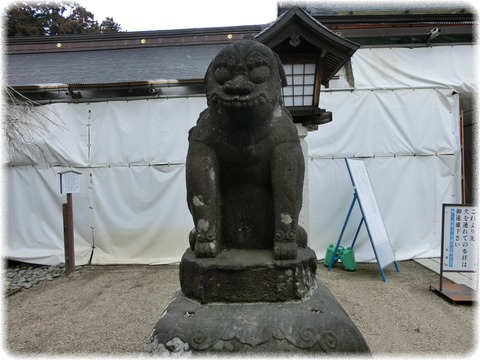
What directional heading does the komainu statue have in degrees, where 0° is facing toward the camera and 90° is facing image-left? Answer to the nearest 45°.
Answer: approximately 0°

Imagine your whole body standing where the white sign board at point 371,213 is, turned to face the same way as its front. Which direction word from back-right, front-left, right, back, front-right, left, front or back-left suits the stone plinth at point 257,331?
front-right

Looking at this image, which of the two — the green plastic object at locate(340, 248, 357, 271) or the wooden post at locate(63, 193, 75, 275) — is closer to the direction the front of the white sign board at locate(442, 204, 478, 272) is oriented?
the wooden post

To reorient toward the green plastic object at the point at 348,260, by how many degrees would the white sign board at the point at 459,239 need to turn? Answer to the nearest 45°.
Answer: approximately 90° to its right

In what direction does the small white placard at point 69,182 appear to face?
toward the camera

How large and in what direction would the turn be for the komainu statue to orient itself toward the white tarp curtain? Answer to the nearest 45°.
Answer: approximately 180°

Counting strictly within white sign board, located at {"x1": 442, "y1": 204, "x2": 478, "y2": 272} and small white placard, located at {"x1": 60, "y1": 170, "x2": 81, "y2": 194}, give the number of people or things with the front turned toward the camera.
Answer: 2

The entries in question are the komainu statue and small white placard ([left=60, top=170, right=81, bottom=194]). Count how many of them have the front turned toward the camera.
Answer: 2

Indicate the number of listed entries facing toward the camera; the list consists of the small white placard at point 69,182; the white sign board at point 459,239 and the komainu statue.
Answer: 3

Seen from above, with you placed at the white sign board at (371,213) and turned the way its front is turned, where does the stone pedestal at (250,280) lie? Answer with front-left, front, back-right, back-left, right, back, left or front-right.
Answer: front-right

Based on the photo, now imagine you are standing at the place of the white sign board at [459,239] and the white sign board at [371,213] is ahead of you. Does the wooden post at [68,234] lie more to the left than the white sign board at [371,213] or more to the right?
left

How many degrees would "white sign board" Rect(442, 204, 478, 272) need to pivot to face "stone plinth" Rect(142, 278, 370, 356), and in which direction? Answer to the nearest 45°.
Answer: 0° — it already faces it

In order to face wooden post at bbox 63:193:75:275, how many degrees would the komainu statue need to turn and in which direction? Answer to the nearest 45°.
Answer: approximately 135° to its right

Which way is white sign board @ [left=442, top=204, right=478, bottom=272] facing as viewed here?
toward the camera

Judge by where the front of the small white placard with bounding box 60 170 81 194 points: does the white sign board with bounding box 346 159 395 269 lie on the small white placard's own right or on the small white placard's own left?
on the small white placard's own left
